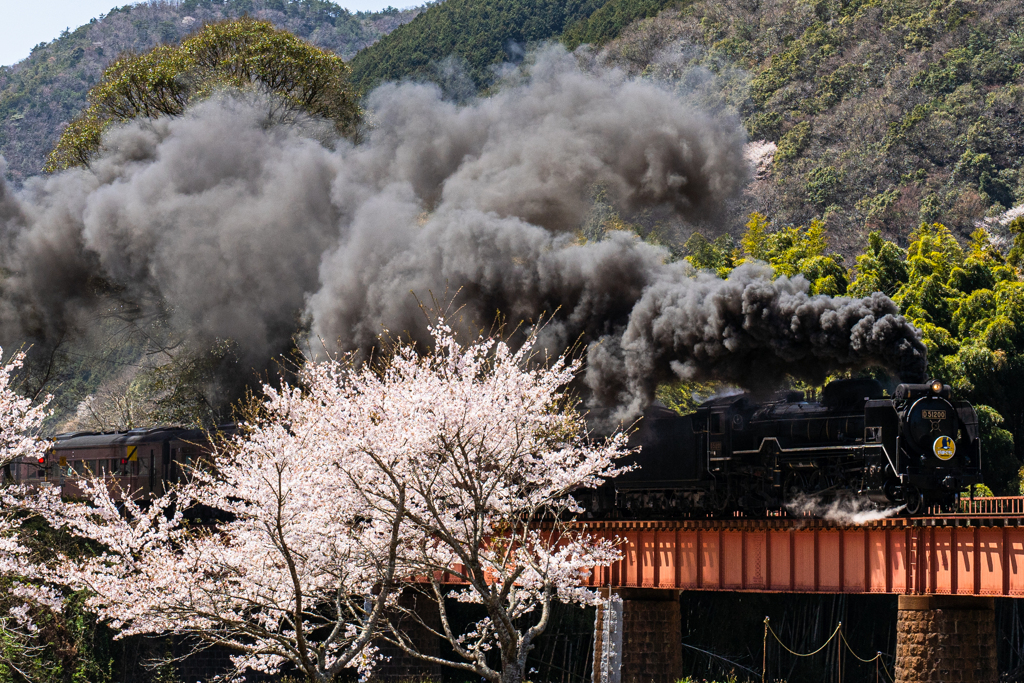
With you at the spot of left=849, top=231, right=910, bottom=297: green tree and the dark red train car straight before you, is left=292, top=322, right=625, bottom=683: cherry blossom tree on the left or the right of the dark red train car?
left

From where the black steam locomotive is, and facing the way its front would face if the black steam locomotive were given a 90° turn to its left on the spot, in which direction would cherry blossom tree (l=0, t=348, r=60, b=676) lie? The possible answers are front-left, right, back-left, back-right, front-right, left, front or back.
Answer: back-left

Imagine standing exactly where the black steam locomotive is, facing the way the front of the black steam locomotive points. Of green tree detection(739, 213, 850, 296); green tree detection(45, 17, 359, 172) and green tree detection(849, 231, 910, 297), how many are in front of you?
0

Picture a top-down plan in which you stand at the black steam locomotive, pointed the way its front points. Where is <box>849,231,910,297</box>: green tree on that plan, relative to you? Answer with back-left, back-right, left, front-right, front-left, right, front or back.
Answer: back-left

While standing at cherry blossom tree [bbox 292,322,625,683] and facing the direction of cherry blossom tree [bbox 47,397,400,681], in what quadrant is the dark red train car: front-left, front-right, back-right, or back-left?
front-right

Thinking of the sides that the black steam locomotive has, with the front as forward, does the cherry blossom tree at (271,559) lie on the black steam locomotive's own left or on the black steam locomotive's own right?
on the black steam locomotive's own right

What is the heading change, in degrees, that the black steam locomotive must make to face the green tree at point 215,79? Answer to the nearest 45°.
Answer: approximately 180°

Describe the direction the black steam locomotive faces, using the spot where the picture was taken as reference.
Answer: facing the viewer and to the right of the viewer

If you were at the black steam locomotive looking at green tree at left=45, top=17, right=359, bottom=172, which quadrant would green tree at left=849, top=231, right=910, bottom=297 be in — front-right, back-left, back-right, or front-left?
front-right
